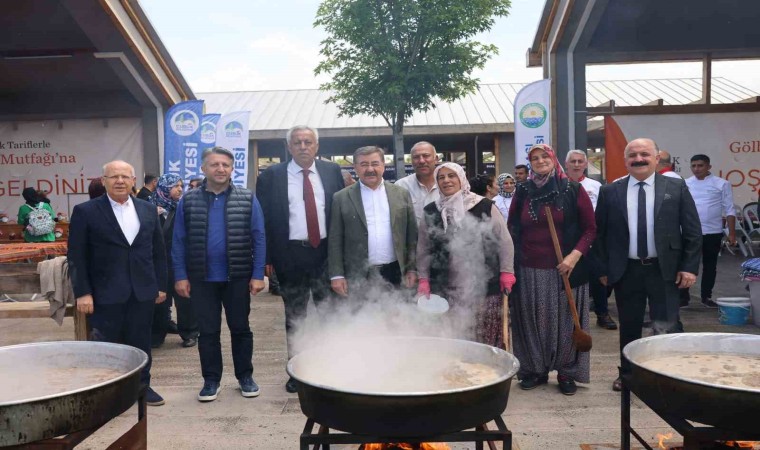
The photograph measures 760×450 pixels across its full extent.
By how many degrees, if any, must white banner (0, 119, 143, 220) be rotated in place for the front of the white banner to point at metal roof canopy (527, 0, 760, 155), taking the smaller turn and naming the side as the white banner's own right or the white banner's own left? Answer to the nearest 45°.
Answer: approximately 45° to the white banner's own left

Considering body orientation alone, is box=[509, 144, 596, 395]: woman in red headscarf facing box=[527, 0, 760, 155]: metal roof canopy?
no

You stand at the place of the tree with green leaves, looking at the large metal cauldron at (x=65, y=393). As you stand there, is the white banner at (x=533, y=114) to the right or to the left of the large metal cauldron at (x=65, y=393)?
left

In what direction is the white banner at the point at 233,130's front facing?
toward the camera

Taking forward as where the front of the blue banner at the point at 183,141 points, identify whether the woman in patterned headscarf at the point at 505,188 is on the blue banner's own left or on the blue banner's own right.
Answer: on the blue banner's own left

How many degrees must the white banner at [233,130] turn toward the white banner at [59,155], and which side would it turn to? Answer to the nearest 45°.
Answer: approximately 135° to its right

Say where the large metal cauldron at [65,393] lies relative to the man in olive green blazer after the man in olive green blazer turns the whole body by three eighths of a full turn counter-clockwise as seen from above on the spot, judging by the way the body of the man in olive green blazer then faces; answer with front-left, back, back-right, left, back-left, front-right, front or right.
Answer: back

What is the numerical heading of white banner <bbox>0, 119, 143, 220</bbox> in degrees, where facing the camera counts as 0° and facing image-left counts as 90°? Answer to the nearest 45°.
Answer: approximately 0°

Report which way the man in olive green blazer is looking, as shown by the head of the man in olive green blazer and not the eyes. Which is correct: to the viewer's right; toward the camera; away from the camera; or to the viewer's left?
toward the camera

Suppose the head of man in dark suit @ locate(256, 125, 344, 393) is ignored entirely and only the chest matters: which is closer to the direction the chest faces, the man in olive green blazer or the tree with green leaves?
the man in olive green blazer

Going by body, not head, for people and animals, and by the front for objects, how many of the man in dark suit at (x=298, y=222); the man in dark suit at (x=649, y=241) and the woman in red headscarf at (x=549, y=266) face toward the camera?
3

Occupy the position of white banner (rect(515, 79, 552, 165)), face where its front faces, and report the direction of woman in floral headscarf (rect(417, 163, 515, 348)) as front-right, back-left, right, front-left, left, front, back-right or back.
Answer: front

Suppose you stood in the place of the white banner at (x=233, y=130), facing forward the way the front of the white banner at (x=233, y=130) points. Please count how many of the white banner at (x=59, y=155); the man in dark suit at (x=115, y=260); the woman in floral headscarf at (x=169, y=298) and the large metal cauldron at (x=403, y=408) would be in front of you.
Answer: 3

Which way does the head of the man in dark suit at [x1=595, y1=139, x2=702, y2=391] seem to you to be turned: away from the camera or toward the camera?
toward the camera

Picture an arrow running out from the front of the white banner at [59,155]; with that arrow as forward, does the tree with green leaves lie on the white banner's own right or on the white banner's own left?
on the white banner's own left

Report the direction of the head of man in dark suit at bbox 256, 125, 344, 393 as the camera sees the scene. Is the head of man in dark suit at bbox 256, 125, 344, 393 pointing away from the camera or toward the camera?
toward the camera

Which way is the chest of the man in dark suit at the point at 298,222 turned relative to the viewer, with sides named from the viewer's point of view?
facing the viewer

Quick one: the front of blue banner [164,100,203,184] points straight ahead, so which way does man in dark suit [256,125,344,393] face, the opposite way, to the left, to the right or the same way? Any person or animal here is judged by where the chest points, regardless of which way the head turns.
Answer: the same way

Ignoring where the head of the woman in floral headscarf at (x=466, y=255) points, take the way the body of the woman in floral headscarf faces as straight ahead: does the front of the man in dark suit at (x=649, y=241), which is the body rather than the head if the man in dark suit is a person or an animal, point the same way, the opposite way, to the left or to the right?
the same way

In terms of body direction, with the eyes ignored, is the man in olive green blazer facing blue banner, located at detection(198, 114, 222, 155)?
no

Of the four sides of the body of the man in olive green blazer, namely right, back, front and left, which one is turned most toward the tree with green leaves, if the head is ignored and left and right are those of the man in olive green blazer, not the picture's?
back

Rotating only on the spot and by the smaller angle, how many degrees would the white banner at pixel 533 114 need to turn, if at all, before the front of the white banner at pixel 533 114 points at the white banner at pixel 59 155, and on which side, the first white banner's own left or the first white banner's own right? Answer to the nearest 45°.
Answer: approximately 90° to the first white banner's own right
